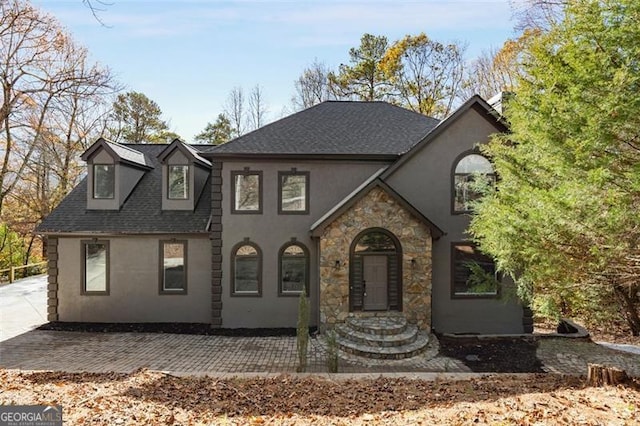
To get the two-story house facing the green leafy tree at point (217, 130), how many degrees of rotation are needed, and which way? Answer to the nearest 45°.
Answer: approximately 180°

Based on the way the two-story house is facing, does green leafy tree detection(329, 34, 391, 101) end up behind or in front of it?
behind

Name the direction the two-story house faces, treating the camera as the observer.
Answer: facing the viewer

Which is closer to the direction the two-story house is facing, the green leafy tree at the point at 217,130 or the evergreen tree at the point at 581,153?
the evergreen tree

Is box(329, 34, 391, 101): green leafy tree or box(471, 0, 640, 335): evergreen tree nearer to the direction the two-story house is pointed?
the evergreen tree

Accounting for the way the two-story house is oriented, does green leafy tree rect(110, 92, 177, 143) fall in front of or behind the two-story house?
behind
